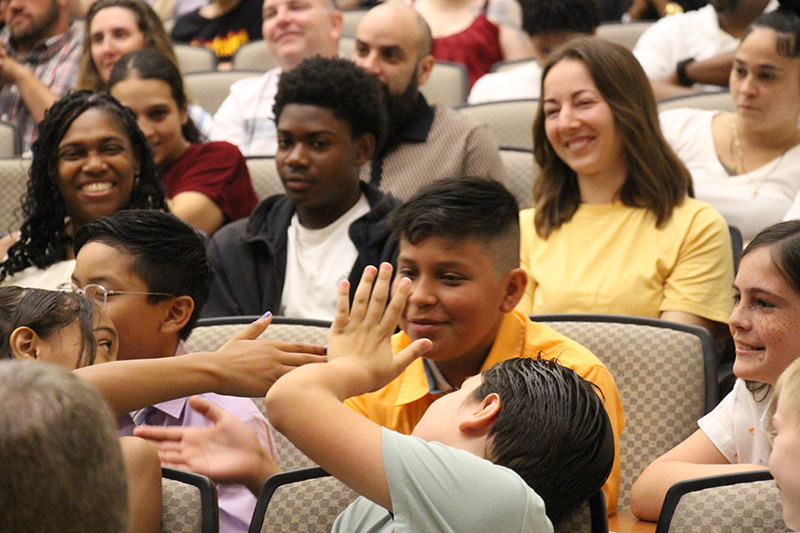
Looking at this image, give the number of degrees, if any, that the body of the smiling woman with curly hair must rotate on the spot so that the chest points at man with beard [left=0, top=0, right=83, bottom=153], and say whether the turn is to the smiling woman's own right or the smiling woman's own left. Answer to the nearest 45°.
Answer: approximately 180°

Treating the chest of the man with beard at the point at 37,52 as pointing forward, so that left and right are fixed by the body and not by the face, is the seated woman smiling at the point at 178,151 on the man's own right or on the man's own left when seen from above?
on the man's own left

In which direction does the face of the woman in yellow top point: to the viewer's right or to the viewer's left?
to the viewer's left

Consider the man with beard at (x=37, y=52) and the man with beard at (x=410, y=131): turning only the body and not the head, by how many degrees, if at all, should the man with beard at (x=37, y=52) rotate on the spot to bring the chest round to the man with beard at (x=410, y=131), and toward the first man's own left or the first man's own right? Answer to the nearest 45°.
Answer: approximately 90° to the first man's own left

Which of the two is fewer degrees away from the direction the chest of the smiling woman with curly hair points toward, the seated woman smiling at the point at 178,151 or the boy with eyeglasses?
the boy with eyeglasses

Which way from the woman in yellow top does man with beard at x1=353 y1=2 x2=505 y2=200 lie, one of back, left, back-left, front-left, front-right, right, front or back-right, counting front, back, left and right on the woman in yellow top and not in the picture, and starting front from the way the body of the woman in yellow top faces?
right

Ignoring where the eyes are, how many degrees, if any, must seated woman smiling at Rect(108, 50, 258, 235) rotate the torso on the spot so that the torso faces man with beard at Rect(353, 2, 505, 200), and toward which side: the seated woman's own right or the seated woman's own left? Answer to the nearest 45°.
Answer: approximately 135° to the seated woman's own left

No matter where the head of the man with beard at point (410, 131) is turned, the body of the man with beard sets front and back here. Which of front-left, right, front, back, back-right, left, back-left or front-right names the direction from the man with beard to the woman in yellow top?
left

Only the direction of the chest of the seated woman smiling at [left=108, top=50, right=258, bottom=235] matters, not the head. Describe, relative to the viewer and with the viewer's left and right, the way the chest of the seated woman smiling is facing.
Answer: facing the viewer and to the left of the viewer

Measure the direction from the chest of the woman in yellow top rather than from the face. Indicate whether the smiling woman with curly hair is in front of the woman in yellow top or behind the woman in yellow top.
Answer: in front

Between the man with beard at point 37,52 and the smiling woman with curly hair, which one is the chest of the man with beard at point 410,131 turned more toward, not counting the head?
the smiling woman with curly hair

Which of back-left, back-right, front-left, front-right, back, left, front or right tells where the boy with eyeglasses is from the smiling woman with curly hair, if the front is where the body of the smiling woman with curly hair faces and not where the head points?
front

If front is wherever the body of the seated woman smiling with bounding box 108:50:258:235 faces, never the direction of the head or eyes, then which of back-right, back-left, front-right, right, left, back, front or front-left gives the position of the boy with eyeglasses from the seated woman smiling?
front-left

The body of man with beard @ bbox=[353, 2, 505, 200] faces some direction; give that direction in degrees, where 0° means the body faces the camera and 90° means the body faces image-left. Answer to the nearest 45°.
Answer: approximately 45°
